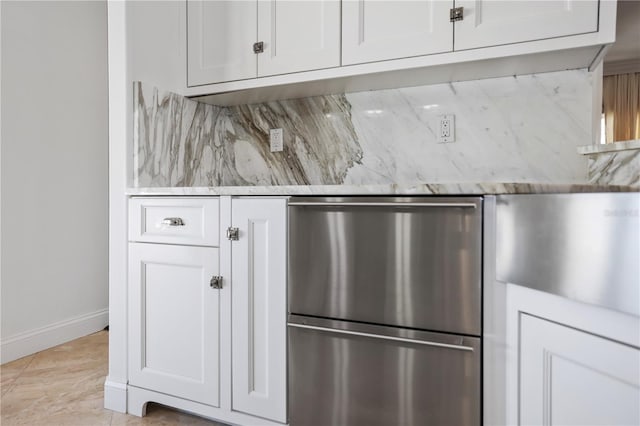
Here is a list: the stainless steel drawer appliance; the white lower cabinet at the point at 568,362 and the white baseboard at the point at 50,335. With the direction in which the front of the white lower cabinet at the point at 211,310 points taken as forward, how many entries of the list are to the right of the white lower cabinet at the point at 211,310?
1

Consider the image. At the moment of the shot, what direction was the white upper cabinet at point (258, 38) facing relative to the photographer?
facing the viewer and to the left of the viewer

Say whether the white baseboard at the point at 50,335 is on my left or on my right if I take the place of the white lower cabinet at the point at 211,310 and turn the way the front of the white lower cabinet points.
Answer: on my right

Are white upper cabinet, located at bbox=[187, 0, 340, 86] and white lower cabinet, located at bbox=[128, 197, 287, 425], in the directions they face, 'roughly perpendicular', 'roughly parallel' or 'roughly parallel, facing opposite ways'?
roughly parallel

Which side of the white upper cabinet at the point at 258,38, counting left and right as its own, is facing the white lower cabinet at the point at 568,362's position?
left

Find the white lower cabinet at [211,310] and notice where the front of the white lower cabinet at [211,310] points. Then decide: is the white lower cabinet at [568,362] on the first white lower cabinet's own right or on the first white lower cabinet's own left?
on the first white lower cabinet's own left

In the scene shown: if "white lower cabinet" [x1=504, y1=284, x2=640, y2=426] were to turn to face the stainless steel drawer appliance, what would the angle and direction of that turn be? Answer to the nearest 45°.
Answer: approximately 90° to its right

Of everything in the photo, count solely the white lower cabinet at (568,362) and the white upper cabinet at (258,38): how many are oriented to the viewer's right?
0

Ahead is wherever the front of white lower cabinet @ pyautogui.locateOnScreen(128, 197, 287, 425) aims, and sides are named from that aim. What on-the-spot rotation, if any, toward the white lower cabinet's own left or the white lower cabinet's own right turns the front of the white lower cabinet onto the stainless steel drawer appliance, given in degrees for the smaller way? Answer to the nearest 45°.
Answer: approximately 90° to the white lower cabinet's own left

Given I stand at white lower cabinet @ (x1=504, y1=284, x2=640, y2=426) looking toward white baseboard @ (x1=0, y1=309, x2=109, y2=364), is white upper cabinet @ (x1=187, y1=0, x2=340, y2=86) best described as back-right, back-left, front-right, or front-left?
front-right

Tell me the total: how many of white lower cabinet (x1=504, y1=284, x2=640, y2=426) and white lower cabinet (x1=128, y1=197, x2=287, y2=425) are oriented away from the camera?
0

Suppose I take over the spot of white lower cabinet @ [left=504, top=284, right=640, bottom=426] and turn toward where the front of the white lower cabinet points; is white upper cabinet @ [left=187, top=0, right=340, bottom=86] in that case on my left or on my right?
on my right

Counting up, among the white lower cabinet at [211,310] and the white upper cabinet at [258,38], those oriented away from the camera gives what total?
0
